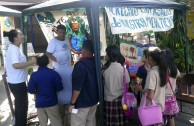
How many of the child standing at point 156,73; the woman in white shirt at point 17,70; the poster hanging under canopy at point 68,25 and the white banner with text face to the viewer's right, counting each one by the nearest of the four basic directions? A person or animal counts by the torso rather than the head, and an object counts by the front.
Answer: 1

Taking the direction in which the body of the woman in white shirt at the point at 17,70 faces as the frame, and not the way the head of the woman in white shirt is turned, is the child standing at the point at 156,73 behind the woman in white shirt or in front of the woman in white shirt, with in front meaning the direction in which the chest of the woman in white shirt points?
in front

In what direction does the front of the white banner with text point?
toward the camera

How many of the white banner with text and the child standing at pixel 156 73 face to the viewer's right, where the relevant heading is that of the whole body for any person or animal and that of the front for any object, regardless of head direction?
0

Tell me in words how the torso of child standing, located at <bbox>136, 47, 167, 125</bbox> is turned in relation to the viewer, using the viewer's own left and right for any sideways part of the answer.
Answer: facing to the left of the viewer

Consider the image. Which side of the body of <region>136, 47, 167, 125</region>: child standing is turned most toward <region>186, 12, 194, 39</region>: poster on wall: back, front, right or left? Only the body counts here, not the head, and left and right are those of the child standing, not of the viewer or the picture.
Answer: right

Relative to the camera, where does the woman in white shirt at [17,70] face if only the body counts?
to the viewer's right

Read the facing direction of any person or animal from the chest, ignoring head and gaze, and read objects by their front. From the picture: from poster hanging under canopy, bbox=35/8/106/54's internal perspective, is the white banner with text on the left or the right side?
on its left

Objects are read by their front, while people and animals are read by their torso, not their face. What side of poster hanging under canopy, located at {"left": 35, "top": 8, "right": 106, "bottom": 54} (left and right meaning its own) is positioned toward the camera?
front

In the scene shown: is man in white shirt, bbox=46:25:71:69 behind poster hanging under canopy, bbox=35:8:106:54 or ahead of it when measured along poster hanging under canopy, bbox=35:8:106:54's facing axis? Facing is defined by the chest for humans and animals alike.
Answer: ahead

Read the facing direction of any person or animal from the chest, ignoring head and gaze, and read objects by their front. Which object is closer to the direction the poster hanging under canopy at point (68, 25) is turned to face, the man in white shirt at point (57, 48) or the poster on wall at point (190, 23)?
the man in white shirt

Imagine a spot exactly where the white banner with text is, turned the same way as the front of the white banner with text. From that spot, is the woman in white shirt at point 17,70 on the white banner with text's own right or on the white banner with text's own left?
on the white banner with text's own right

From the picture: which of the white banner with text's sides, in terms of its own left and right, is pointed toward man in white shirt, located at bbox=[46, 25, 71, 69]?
right

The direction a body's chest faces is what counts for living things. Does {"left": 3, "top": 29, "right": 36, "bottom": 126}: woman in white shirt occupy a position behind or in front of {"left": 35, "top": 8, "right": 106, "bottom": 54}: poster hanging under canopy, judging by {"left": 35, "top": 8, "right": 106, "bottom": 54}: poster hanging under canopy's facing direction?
in front

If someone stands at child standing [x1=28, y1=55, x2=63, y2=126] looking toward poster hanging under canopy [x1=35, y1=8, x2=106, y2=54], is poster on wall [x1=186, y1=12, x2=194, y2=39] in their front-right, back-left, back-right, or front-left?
front-right
